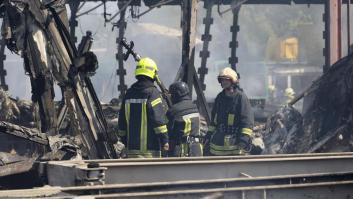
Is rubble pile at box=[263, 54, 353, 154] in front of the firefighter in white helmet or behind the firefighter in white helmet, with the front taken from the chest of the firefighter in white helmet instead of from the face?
behind

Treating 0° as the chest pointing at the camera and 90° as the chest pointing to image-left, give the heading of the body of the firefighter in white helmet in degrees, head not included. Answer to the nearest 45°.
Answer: approximately 45°

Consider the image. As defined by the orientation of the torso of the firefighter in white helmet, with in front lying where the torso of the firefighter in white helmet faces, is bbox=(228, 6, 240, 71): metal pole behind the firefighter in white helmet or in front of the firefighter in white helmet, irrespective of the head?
behind

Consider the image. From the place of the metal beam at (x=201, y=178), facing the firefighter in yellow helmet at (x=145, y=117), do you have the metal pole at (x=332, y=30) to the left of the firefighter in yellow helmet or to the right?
right

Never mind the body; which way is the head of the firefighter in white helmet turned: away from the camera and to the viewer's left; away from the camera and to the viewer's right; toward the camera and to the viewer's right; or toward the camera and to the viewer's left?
toward the camera and to the viewer's left

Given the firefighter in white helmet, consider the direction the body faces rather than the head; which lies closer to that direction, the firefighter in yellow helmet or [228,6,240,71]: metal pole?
the firefighter in yellow helmet

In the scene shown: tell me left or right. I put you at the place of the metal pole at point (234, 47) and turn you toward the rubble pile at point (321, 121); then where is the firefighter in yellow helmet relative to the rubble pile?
right

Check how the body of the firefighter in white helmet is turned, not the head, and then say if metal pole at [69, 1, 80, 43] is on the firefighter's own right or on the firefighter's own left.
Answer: on the firefighter's own right

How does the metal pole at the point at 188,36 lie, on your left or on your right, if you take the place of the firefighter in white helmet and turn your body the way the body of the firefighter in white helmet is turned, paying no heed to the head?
on your right

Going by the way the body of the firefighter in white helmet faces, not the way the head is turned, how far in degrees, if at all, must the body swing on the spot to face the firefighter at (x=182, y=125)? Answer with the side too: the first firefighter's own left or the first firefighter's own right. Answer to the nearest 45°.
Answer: approximately 45° to the first firefighter's own right
